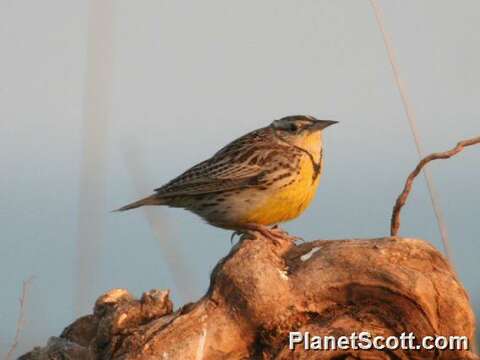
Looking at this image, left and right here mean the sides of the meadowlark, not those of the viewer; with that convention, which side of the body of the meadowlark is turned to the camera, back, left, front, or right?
right
